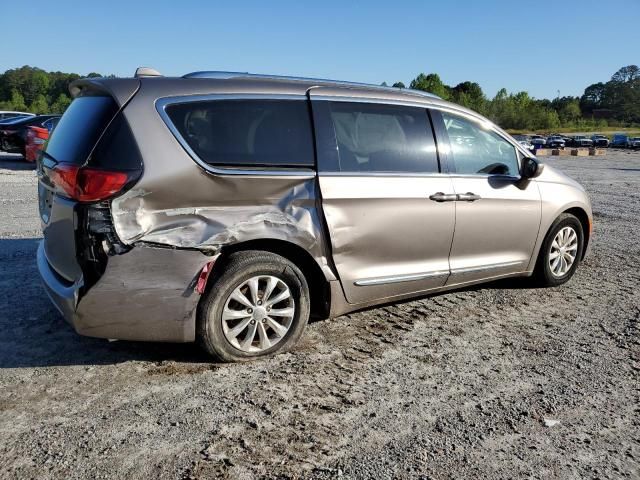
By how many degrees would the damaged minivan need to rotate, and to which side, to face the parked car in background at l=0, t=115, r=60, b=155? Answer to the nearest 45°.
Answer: approximately 90° to its left

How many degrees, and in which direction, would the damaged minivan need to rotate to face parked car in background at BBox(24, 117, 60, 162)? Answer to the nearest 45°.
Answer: approximately 90° to its left

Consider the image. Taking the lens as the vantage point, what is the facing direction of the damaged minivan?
facing away from the viewer and to the right of the viewer
